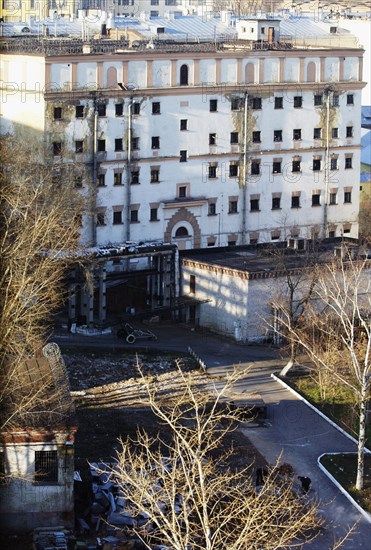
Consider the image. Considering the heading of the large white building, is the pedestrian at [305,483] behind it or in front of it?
in front

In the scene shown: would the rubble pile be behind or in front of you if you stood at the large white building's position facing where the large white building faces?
in front

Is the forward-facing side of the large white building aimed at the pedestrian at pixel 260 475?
yes

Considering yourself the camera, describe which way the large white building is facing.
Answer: facing the viewer

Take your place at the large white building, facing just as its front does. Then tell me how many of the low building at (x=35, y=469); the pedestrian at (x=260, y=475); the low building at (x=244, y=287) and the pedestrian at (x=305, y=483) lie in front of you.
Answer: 4

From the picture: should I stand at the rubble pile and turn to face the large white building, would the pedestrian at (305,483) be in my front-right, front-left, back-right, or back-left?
back-right

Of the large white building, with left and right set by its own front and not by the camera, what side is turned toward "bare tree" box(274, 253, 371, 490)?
front

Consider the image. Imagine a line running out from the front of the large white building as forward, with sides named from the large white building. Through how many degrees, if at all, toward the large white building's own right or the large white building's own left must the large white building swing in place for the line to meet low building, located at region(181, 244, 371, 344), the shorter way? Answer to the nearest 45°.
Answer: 0° — it already faces it

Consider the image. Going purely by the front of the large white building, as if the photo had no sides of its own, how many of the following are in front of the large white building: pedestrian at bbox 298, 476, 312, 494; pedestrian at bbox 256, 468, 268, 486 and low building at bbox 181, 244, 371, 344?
3
